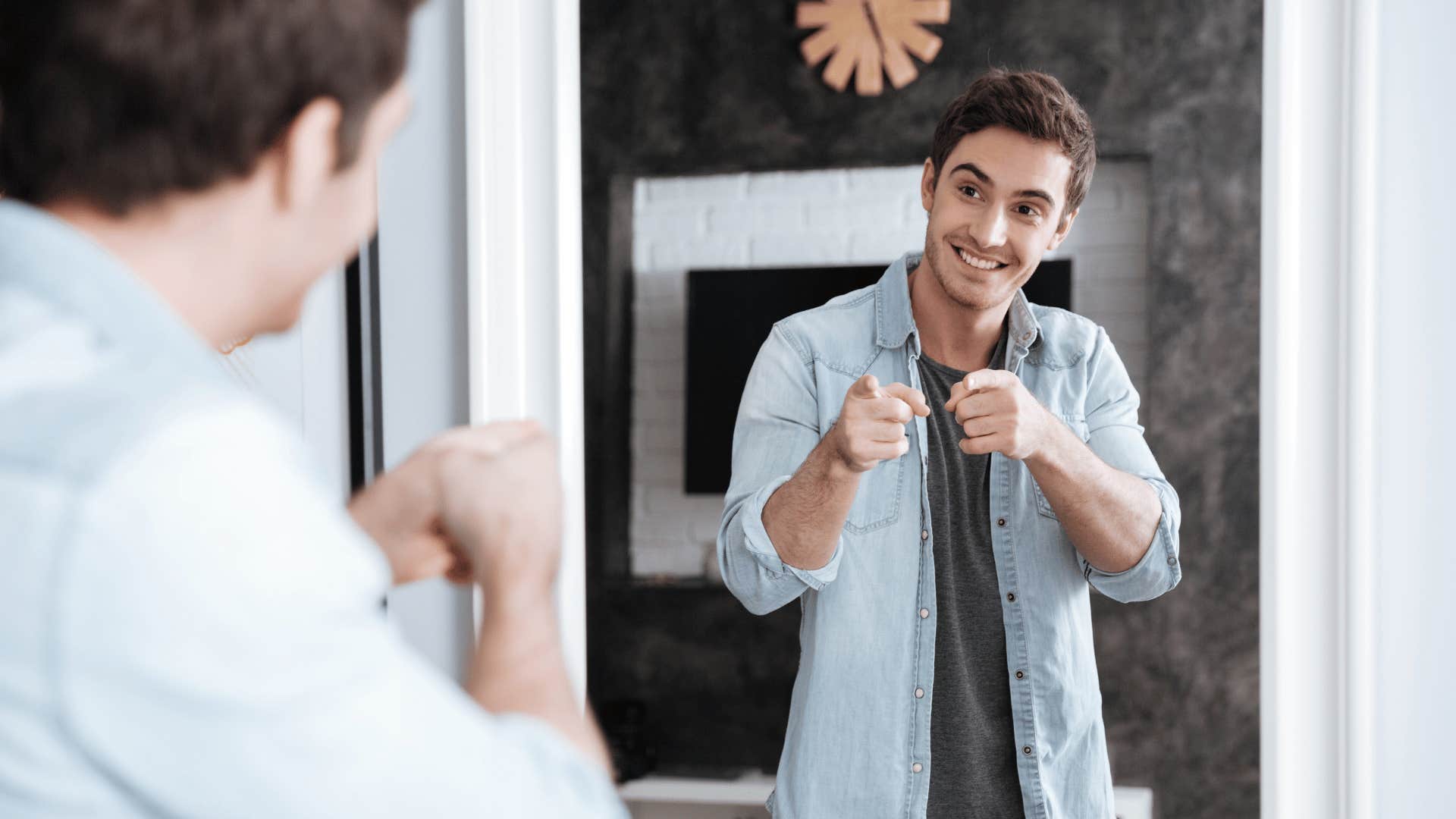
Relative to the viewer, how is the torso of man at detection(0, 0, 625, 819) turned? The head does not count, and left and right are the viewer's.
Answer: facing away from the viewer and to the right of the viewer

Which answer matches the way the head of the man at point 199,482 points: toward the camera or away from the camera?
away from the camera
